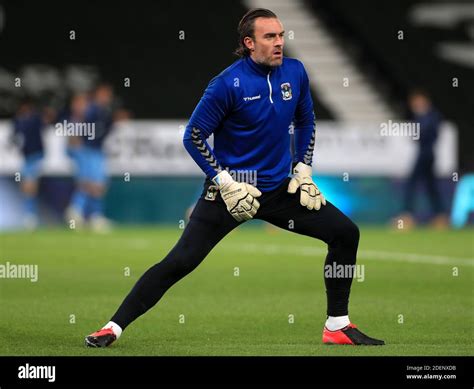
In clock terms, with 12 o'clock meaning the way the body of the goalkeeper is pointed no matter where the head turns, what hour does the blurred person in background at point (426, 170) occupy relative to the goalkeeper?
The blurred person in background is roughly at 8 o'clock from the goalkeeper.

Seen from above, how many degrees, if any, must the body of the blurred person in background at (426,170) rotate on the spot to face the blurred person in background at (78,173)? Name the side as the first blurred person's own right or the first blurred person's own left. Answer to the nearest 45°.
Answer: approximately 45° to the first blurred person's own right

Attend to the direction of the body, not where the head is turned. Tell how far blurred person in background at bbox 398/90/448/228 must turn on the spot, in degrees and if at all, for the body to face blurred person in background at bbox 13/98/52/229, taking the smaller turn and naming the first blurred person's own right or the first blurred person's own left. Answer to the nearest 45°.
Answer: approximately 45° to the first blurred person's own right

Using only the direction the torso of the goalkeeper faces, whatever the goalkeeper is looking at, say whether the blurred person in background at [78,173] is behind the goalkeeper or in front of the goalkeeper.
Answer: behind

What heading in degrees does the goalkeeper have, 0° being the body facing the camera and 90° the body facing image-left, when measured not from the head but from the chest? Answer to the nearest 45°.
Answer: approximately 315°

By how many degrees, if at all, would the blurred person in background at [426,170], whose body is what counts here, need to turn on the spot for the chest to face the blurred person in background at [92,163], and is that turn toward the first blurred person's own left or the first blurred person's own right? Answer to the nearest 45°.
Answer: approximately 45° to the first blurred person's own right

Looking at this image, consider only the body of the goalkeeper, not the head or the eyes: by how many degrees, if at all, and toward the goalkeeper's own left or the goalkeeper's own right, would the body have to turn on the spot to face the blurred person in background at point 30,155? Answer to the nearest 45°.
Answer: approximately 135° to the goalkeeper's own left
